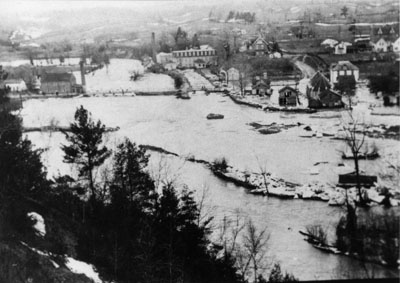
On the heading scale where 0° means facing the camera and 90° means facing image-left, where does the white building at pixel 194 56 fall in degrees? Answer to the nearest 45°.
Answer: approximately 0°

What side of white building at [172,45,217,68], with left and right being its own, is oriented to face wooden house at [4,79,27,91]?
right

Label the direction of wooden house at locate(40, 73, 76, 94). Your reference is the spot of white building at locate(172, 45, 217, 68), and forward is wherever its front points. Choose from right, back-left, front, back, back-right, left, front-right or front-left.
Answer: right

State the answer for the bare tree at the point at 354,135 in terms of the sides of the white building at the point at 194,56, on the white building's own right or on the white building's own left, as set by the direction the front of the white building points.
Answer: on the white building's own left

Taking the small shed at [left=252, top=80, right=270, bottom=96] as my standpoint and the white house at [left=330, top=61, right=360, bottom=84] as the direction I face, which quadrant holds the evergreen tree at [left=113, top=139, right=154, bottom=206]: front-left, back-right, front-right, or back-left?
back-right

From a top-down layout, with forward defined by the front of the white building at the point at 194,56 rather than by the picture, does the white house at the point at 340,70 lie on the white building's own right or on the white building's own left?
on the white building's own left
